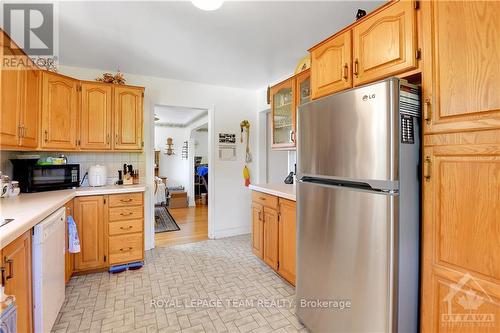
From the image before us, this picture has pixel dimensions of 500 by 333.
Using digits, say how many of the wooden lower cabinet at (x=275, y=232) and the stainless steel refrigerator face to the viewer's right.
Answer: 0

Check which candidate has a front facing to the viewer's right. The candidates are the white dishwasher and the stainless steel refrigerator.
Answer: the white dishwasher

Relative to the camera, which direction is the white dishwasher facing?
to the viewer's right

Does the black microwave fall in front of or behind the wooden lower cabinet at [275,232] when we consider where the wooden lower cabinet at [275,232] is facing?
in front

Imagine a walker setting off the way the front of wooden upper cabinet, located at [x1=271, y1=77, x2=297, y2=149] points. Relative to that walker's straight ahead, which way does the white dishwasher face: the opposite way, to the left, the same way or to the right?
the opposite way

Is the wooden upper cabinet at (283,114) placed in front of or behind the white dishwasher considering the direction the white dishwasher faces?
in front

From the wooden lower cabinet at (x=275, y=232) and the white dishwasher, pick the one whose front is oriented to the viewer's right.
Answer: the white dishwasher

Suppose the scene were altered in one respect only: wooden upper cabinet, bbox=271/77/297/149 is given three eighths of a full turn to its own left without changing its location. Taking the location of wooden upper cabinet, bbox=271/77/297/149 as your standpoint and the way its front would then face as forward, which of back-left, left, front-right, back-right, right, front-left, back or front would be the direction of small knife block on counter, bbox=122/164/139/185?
back

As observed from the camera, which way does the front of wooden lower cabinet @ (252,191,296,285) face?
facing the viewer and to the left of the viewer

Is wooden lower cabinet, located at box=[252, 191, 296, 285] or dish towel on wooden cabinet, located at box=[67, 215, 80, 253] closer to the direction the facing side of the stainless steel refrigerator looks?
the dish towel on wooden cabinet

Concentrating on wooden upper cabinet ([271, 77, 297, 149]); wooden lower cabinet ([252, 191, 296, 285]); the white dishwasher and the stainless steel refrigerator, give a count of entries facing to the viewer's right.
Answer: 1

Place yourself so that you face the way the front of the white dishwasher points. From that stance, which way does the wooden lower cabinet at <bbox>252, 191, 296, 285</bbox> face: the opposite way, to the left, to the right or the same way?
the opposite way

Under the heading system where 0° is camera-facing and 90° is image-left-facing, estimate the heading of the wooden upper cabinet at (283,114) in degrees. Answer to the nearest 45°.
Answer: approximately 45°
